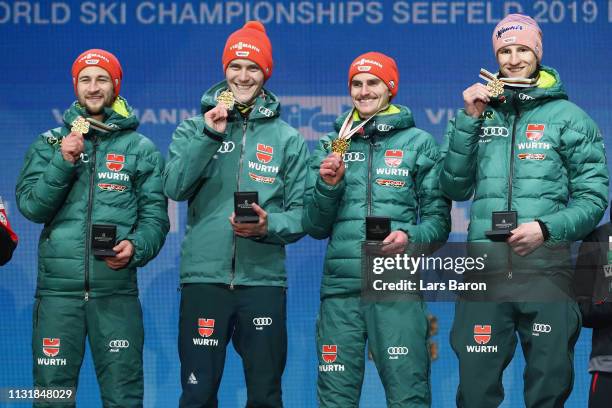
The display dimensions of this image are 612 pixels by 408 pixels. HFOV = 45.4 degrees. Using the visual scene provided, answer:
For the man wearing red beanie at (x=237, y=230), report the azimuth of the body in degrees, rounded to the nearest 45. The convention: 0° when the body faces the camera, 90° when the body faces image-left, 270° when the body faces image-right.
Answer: approximately 0°

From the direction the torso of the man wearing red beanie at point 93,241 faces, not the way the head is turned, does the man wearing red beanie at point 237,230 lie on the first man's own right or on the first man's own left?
on the first man's own left

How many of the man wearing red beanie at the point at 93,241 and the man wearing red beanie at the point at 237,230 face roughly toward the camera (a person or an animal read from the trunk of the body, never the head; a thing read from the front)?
2

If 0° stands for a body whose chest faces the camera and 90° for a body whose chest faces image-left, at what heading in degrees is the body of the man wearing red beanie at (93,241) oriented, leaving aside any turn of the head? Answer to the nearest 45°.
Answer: approximately 0°

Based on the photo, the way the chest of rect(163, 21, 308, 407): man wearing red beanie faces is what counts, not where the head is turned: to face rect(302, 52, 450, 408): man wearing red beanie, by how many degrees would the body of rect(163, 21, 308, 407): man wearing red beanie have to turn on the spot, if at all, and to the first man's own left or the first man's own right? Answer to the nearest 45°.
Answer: approximately 90° to the first man's own left

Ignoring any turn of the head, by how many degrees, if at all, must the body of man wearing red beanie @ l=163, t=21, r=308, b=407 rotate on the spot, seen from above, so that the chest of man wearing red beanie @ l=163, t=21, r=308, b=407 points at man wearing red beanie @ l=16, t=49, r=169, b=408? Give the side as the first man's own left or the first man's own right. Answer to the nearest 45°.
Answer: approximately 90° to the first man's own right

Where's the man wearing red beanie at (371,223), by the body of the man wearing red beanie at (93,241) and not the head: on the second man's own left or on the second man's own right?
on the second man's own left
